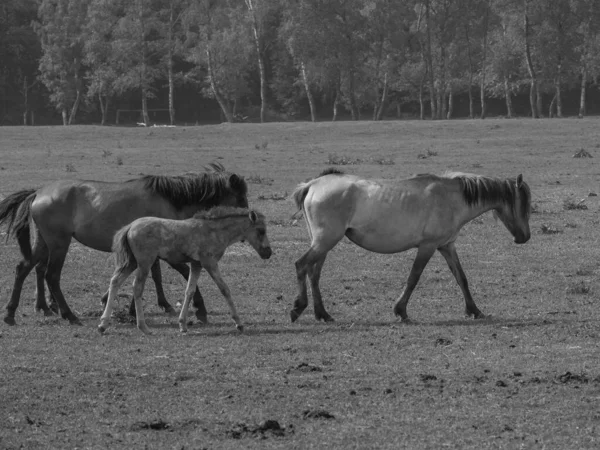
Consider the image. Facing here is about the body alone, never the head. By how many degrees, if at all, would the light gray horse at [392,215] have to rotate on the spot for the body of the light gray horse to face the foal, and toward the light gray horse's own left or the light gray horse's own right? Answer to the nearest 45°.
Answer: approximately 135° to the light gray horse's own right

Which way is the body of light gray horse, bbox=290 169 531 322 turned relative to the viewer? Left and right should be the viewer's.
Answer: facing to the right of the viewer

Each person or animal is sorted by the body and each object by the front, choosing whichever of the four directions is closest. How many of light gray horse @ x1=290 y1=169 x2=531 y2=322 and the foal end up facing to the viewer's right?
2

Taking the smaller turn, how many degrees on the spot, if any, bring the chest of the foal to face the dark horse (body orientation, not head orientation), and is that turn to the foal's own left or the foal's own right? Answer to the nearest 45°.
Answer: approximately 135° to the foal's own left

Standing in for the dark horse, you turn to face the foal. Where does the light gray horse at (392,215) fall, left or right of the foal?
left

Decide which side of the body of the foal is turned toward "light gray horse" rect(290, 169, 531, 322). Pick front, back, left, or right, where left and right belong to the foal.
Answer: front

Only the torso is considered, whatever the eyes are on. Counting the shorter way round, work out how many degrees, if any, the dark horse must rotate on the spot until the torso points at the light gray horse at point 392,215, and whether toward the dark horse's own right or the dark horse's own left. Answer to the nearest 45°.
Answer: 0° — it already faces it

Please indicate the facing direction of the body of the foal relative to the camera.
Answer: to the viewer's right

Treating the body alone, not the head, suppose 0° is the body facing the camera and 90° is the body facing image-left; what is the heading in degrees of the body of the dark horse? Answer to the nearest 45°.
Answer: approximately 270°
